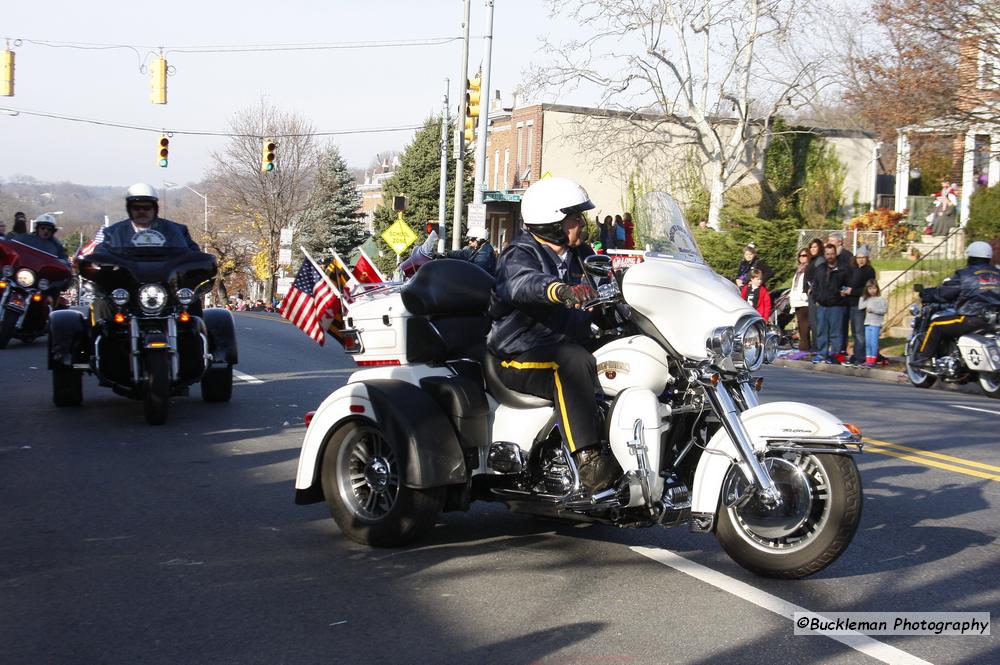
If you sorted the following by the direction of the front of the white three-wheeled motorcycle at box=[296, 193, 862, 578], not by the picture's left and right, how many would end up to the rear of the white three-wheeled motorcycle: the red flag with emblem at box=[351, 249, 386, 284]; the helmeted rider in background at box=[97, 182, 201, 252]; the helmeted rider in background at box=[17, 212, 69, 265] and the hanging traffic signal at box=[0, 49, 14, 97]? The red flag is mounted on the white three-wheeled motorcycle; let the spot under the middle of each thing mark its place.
4

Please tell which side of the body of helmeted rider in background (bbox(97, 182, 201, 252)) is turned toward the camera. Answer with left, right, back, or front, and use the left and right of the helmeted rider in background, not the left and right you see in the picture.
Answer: front

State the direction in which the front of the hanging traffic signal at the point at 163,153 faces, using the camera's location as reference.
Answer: facing the viewer

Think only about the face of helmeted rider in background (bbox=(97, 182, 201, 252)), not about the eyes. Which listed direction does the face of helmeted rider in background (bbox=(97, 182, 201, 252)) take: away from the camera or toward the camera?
toward the camera

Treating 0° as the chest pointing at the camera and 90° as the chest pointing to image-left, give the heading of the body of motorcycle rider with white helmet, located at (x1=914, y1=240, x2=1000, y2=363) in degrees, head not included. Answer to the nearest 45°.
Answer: approximately 135°

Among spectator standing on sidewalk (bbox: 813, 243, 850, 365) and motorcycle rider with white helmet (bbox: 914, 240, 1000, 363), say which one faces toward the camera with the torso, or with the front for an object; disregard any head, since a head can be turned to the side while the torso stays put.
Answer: the spectator standing on sidewalk

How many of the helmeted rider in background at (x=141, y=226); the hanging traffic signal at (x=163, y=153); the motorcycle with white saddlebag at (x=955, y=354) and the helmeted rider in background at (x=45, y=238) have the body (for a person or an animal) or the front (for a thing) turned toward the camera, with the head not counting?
3

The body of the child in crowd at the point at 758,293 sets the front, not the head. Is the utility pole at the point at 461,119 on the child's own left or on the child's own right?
on the child's own right

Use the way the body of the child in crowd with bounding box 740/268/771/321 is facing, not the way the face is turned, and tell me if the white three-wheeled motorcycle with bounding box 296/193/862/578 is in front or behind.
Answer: in front

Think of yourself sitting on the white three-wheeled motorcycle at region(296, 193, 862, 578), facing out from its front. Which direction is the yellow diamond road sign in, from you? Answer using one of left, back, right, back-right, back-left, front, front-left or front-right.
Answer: back-left

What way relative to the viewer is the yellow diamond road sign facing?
toward the camera

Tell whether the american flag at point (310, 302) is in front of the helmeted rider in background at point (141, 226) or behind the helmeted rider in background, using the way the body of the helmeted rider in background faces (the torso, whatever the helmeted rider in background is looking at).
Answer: in front

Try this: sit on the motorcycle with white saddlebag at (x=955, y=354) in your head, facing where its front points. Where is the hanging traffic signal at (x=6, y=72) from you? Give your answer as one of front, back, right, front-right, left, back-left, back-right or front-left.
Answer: front-left

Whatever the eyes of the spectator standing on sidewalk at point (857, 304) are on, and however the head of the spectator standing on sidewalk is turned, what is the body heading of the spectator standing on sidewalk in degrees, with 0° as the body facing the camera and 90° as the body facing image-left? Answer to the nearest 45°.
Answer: approximately 45°

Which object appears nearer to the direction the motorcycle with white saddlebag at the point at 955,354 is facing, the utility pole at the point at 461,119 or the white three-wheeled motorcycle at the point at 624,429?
the utility pole

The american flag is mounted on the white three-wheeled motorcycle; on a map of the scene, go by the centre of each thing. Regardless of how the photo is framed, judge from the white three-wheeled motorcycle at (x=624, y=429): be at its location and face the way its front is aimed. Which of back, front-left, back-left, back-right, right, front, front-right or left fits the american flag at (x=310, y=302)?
back
